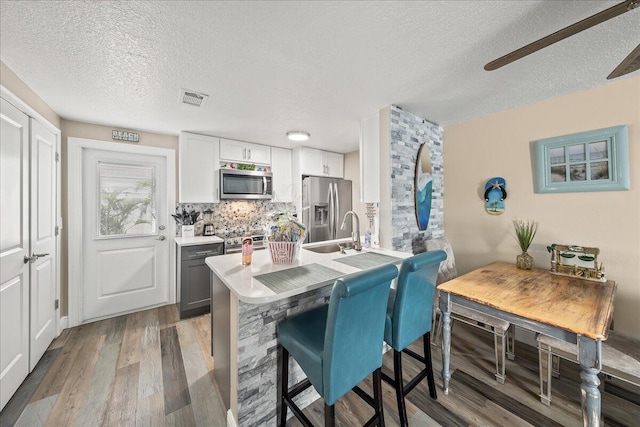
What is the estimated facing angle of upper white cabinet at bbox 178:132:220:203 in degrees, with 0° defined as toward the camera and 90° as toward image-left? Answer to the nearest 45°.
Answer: approximately 315°

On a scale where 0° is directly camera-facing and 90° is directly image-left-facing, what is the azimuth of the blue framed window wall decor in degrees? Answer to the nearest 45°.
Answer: approximately 45°

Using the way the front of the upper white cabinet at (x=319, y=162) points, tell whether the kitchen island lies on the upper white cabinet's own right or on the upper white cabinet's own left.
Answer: on the upper white cabinet's own right

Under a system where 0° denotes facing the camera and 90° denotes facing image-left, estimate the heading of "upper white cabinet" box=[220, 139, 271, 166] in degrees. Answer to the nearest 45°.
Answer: approximately 315°

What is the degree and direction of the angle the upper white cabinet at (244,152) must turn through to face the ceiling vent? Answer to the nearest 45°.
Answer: approximately 45° to its right
